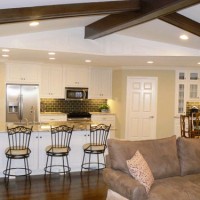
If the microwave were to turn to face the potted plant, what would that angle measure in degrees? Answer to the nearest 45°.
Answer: approximately 135° to its left

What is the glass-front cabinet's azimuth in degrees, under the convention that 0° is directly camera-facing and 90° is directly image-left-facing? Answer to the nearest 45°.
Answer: approximately 0°

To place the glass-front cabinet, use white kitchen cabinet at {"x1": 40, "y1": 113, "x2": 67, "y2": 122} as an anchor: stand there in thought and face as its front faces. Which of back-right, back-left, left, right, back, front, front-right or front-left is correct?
left

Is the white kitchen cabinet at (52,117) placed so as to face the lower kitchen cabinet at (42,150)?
yes

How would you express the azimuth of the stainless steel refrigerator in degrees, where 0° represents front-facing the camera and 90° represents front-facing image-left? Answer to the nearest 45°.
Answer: approximately 0°
